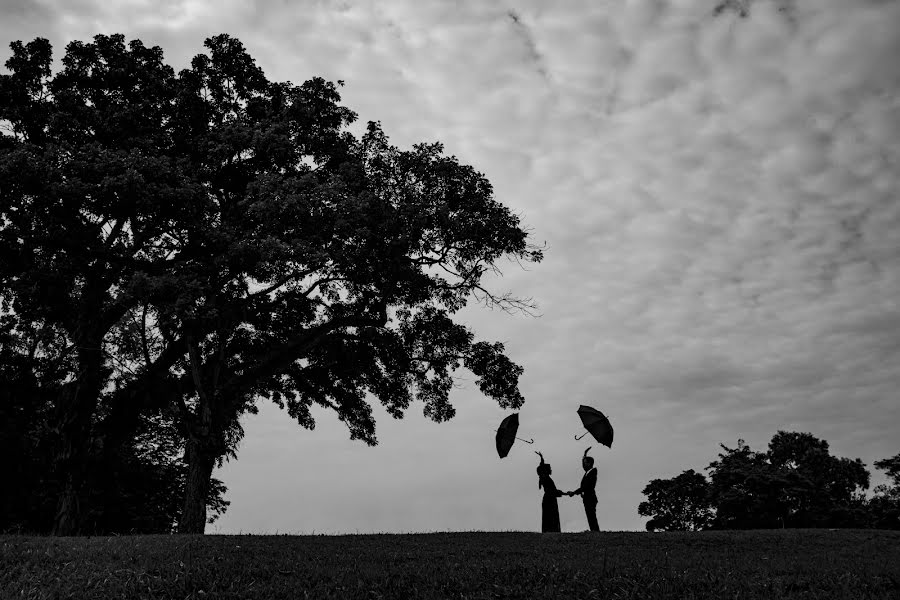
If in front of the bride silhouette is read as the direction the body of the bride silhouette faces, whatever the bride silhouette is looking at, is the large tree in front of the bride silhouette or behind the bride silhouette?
behind

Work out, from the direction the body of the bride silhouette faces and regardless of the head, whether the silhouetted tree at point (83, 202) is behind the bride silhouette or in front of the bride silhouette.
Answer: behind

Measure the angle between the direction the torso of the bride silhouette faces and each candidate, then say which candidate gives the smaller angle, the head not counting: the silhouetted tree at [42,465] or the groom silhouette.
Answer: the groom silhouette

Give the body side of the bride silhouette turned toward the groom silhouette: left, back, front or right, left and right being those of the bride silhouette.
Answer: front

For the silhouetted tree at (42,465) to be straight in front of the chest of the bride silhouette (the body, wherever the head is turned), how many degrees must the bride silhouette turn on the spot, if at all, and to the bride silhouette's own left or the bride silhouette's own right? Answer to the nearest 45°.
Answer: approximately 180°

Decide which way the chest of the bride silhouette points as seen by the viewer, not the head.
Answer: to the viewer's right
